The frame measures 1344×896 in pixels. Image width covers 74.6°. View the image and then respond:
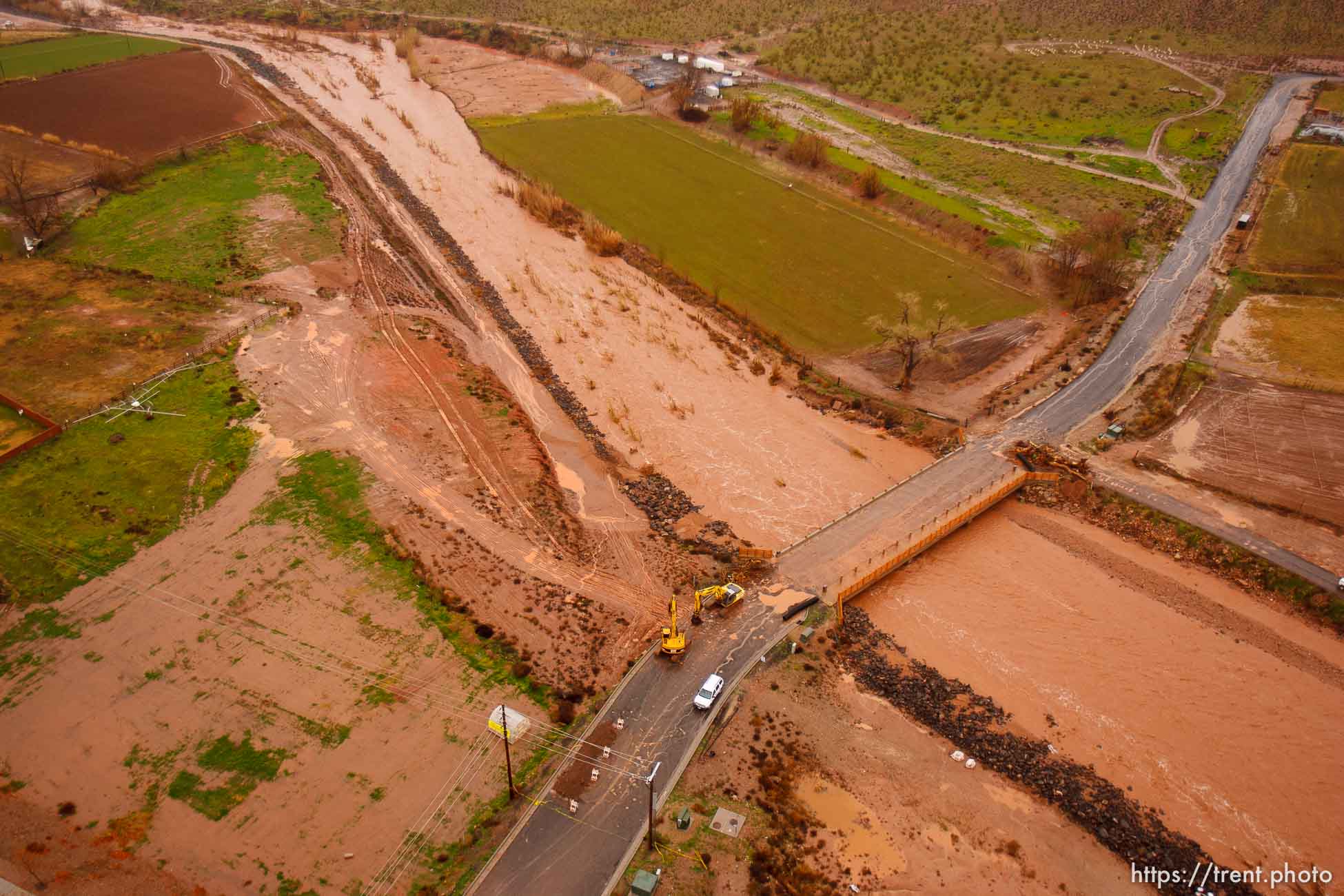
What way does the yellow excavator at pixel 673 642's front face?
away from the camera

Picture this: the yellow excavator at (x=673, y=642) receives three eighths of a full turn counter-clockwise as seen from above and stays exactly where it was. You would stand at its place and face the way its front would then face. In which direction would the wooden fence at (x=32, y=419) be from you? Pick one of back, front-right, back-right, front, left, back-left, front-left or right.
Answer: front-right

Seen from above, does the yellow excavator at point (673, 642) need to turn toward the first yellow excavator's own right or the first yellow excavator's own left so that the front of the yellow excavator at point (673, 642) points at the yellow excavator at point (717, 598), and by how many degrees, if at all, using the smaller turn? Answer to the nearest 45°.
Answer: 0° — it already faces it

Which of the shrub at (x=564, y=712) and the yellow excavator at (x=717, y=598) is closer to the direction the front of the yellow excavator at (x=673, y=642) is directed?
the yellow excavator

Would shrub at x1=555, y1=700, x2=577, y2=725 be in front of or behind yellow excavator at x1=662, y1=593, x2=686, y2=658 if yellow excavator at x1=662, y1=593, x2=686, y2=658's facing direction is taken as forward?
behind

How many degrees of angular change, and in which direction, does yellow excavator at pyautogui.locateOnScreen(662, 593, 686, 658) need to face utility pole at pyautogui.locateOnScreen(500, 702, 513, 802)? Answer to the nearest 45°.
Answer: approximately 135° to its left
